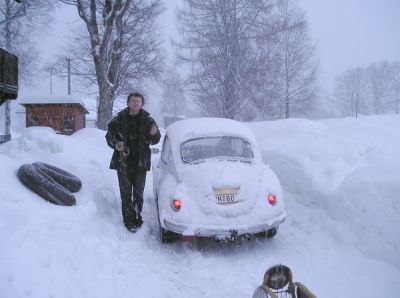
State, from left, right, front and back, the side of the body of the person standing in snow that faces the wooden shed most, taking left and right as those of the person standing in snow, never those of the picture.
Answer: back

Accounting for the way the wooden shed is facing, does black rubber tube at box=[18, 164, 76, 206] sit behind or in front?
in front

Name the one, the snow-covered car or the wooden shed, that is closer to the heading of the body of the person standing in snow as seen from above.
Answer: the snow-covered car

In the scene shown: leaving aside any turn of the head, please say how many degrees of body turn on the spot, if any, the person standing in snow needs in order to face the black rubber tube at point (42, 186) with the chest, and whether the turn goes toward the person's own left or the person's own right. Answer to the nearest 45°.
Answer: approximately 90° to the person's own right

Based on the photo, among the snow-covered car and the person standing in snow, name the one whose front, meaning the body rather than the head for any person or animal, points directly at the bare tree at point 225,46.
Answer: the snow-covered car

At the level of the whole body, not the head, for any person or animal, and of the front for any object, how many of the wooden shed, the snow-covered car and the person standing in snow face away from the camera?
1

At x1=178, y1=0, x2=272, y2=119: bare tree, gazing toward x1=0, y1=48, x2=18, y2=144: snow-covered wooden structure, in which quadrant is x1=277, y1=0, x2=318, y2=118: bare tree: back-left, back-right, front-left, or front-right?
back-left

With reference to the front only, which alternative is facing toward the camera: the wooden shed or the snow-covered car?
the wooden shed

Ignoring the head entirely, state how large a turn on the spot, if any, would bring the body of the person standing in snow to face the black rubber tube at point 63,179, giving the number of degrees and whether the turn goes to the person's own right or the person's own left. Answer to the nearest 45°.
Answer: approximately 90° to the person's own right

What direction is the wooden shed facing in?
toward the camera

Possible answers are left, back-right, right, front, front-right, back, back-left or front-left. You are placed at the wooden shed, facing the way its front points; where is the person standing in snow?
front

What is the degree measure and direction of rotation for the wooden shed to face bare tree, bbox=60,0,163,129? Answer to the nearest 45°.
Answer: approximately 45° to its left

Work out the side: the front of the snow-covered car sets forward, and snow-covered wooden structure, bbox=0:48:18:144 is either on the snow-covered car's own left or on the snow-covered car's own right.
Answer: on the snow-covered car's own left

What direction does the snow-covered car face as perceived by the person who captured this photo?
facing away from the viewer

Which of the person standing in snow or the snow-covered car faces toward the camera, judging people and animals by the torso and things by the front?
the person standing in snow

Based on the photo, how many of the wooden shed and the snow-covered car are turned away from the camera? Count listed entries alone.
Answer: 1

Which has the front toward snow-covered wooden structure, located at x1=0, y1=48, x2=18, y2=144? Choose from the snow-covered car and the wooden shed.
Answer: the wooden shed
